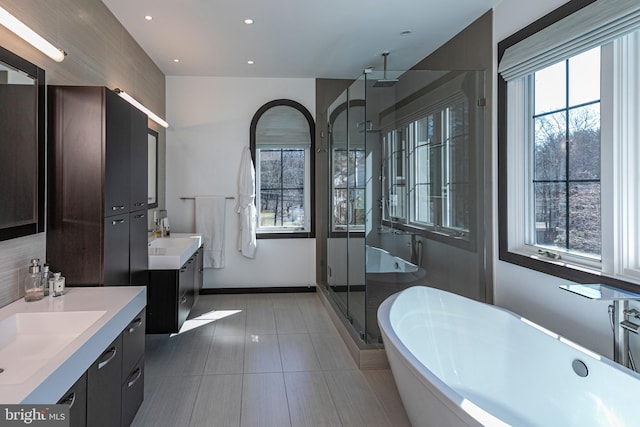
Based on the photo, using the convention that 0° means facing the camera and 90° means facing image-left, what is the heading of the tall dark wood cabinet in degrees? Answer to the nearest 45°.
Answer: approximately 315°

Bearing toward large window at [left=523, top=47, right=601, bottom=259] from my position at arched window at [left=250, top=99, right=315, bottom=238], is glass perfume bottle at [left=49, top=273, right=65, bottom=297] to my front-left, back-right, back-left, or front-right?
front-right

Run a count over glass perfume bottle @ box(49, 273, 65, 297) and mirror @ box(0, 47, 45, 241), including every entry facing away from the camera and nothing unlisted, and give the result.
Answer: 0

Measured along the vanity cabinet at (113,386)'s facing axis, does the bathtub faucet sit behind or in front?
in front

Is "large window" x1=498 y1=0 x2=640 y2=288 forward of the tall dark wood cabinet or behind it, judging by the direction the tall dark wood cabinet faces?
forward

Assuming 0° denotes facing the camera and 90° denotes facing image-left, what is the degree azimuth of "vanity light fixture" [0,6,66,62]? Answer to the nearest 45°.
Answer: approximately 315°

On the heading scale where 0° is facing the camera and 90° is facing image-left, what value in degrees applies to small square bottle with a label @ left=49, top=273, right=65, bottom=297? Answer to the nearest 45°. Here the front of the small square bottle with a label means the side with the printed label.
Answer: approximately 315°
